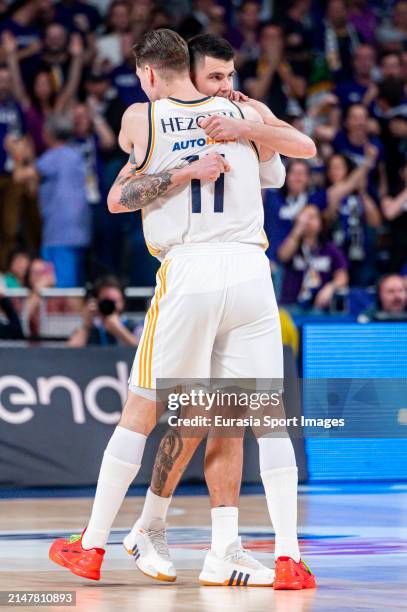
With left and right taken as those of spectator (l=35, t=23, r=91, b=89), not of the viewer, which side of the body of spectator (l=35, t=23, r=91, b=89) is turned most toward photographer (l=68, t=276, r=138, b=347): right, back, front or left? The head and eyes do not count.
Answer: front

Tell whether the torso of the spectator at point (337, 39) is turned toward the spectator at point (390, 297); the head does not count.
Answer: yes

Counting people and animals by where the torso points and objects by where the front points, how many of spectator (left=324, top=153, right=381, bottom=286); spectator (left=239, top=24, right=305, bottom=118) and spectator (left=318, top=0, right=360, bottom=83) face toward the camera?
3

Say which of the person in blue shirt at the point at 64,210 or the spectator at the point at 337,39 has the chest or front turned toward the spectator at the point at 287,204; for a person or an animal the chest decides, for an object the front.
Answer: the spectator at the point at 337,39

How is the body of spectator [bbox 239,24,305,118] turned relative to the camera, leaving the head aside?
toward the camera

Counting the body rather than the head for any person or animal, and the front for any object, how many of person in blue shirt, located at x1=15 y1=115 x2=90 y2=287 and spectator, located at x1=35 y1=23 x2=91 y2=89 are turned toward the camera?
1

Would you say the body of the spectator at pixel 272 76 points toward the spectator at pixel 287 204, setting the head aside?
yes

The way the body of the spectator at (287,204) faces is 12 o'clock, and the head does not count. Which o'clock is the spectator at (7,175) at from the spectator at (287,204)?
the spectator at (7,175) is roughly at 3 o'clock from the spectator at (287,204).

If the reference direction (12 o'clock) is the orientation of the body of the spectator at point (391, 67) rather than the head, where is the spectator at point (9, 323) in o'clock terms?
the spectator at point (9, 323) is roughly at 1 o'clock from the spectator at point (391, 67).

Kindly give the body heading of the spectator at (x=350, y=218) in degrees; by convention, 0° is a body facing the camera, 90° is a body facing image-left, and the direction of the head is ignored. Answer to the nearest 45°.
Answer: approximately 0°

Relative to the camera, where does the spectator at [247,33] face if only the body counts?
toward the camera

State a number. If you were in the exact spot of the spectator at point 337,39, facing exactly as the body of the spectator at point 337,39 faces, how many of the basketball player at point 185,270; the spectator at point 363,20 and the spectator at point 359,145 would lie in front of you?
2

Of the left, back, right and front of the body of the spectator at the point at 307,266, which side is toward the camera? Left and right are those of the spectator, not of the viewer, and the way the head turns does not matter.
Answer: front

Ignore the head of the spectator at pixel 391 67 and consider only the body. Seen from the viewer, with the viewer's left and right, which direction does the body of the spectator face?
facing the viewer

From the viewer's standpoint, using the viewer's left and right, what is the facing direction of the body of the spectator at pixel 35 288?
facing the viewer and to the right of the viewer

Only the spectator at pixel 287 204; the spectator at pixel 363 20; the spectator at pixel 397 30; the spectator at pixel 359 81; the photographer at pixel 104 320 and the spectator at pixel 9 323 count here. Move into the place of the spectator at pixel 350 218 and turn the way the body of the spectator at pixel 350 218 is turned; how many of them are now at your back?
3

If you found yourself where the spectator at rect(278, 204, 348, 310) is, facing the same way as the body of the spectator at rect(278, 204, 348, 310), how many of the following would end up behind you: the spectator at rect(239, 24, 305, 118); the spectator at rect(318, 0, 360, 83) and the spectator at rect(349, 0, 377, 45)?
3
